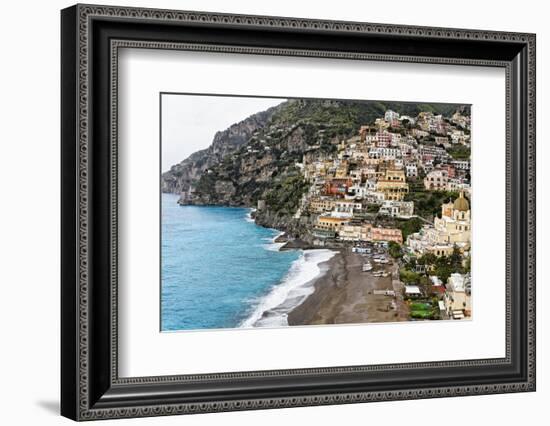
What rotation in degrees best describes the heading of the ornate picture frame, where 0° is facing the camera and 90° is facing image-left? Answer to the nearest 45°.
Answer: approximately 315°
